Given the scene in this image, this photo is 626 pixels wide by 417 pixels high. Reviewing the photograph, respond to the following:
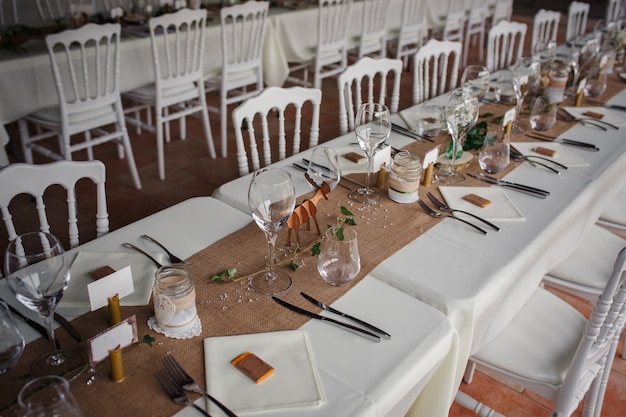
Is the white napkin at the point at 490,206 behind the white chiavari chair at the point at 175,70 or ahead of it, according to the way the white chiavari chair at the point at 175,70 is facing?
behind

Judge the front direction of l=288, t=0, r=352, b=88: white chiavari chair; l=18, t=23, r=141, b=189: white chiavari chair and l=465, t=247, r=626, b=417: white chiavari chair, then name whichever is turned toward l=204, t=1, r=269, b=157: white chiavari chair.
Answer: l=465, t=247, r=626, b=417: white chiavari chair

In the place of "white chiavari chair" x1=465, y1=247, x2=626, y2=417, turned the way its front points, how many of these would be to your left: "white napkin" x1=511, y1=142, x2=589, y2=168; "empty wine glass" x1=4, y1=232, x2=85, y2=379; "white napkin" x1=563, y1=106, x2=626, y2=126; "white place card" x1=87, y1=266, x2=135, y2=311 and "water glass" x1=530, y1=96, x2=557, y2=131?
2

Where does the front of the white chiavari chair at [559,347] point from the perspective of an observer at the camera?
facing away from the viewer and to the left of the viewer

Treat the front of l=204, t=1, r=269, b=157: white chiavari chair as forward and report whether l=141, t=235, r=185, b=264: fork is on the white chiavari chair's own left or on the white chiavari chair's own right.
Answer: on the white chiavari chair's own left

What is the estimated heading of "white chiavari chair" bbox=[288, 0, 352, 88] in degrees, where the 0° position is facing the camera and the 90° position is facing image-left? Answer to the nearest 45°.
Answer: approximately 135°

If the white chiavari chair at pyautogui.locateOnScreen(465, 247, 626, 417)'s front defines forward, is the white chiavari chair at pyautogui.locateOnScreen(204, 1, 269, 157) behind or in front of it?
in front

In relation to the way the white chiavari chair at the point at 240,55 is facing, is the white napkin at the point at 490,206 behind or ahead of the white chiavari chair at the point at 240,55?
behind

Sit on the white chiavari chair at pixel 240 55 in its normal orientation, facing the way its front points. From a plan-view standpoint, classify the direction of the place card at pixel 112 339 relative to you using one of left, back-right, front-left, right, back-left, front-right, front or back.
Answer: back-left

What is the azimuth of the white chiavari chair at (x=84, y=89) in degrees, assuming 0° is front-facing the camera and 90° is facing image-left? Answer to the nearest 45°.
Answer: approximately 135°

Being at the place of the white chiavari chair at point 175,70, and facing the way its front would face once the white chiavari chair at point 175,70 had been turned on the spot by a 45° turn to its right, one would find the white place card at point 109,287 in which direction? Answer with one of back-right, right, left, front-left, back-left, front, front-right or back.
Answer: back

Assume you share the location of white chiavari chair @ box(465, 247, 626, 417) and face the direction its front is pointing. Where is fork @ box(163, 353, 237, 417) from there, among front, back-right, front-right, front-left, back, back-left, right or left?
left
